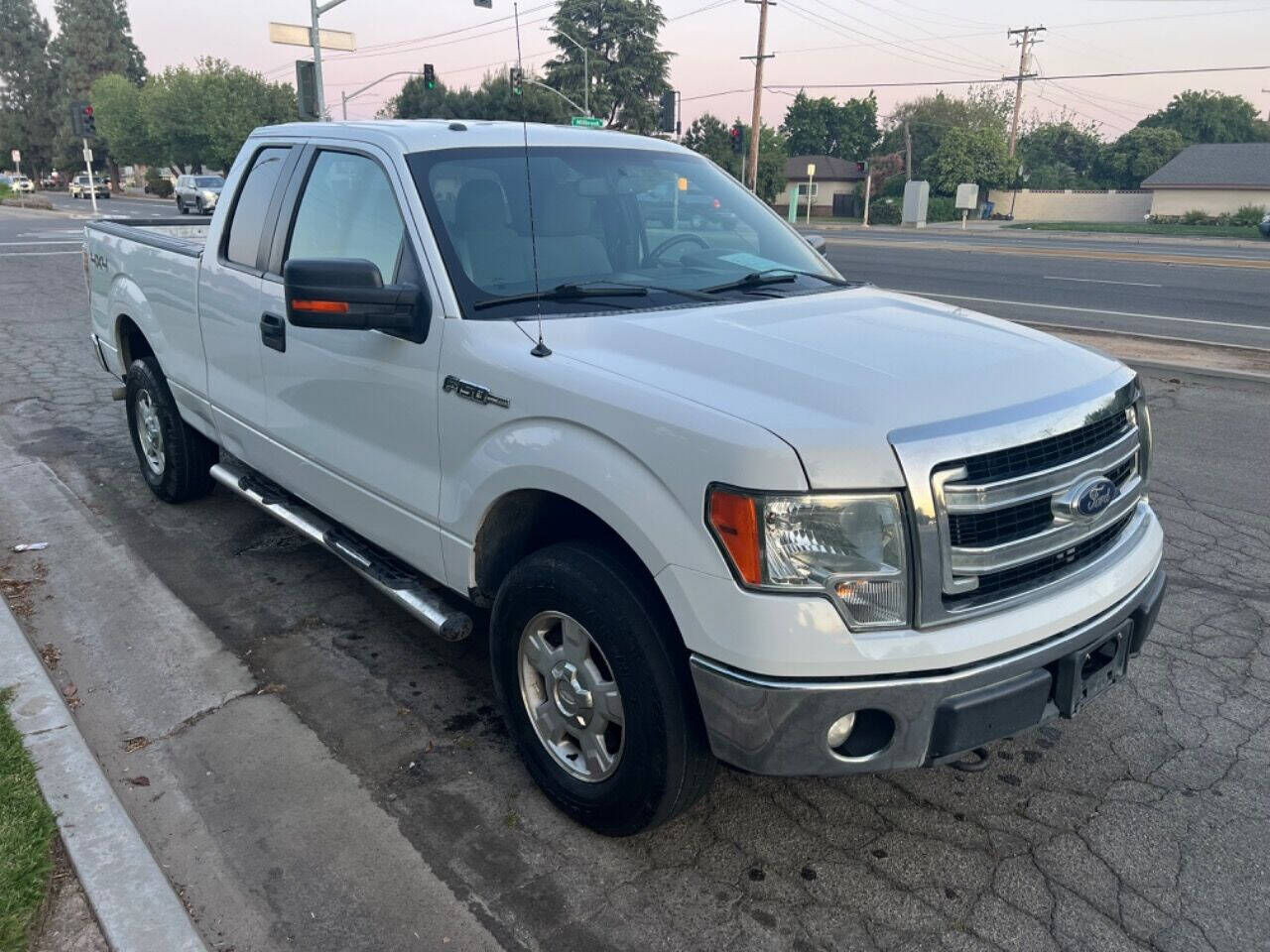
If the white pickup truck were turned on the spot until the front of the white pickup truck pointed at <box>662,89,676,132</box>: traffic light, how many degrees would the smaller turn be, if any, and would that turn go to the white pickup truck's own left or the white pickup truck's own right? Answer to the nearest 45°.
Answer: approximately 135° to the white pickup truck's own left

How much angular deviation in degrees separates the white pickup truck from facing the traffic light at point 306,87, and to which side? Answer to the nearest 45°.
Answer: approximately 135° to its left

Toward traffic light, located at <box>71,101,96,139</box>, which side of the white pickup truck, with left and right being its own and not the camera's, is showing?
back

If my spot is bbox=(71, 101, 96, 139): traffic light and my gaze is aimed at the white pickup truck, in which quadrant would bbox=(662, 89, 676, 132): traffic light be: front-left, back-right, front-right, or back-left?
front-left

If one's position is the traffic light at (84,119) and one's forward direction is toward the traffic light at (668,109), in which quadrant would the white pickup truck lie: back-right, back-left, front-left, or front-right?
front-right

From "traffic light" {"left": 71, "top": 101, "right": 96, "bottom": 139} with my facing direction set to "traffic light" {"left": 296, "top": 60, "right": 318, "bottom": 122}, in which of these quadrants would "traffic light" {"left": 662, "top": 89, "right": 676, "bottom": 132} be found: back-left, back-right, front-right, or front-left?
front-left

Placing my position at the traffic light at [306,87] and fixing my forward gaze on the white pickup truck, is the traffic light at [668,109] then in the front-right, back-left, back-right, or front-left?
back-left
